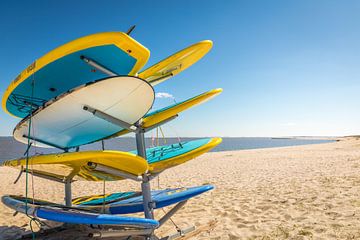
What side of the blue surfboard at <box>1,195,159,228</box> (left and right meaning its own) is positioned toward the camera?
left

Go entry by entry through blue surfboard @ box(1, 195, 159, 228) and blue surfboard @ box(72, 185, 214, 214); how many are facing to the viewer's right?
1

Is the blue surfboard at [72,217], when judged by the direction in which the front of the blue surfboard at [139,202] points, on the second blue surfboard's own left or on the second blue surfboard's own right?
on the second blue surfboard's own right

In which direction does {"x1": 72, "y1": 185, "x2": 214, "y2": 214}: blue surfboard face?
to the viewer's right

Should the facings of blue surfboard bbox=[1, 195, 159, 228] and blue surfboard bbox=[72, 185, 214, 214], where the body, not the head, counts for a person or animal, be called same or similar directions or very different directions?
very different directions

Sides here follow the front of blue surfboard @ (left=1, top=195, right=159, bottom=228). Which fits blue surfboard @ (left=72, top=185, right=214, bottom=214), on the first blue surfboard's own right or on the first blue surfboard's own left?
on the first blue surfboard's own right
